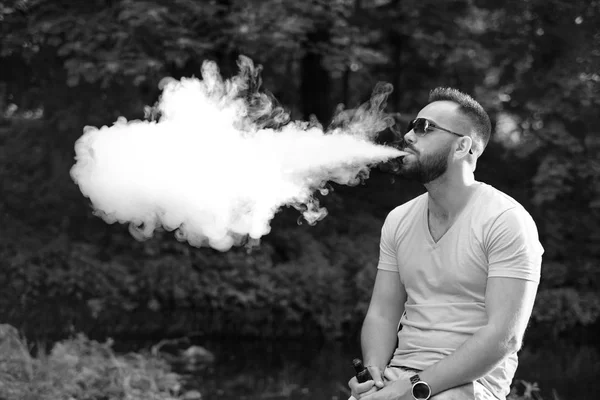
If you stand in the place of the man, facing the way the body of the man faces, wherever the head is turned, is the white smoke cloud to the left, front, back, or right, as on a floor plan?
right

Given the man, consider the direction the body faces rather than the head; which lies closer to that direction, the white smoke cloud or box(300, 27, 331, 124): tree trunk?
the white smoke cloud

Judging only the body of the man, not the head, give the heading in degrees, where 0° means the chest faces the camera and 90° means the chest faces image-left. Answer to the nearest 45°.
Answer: approximately 45°

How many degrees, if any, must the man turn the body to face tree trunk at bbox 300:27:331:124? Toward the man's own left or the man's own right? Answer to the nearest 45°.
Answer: approximately 135° to the man's own right

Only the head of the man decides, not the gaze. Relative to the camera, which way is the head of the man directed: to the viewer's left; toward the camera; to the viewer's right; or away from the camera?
to the viewer's left
